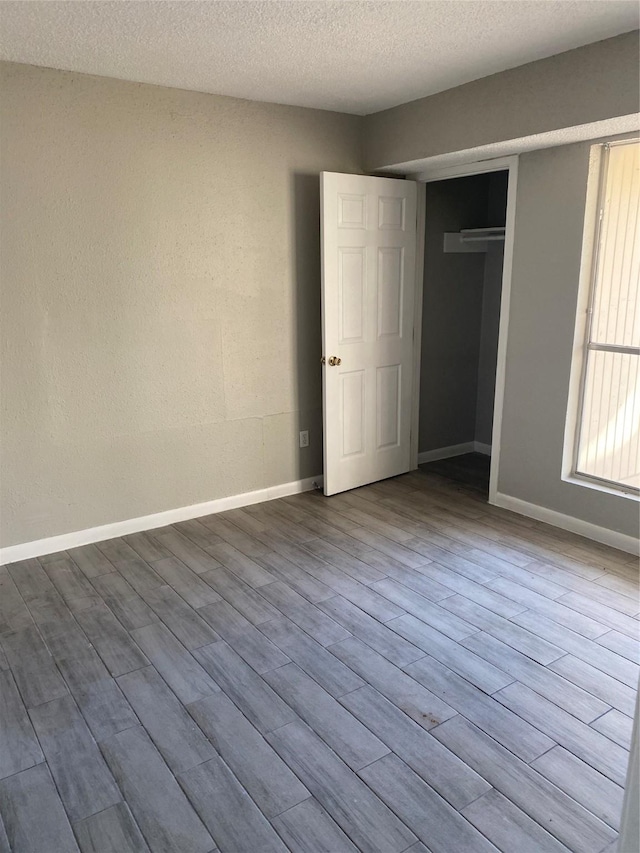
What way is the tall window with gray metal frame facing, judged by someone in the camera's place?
facing the viewer and to the left of the viewer

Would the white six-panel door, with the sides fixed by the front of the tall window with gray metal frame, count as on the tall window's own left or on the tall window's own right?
on the tall window's own right
